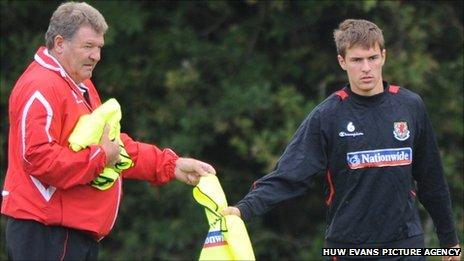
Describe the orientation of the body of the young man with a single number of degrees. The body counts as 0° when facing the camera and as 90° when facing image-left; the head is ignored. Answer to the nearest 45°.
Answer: approximately 0°
